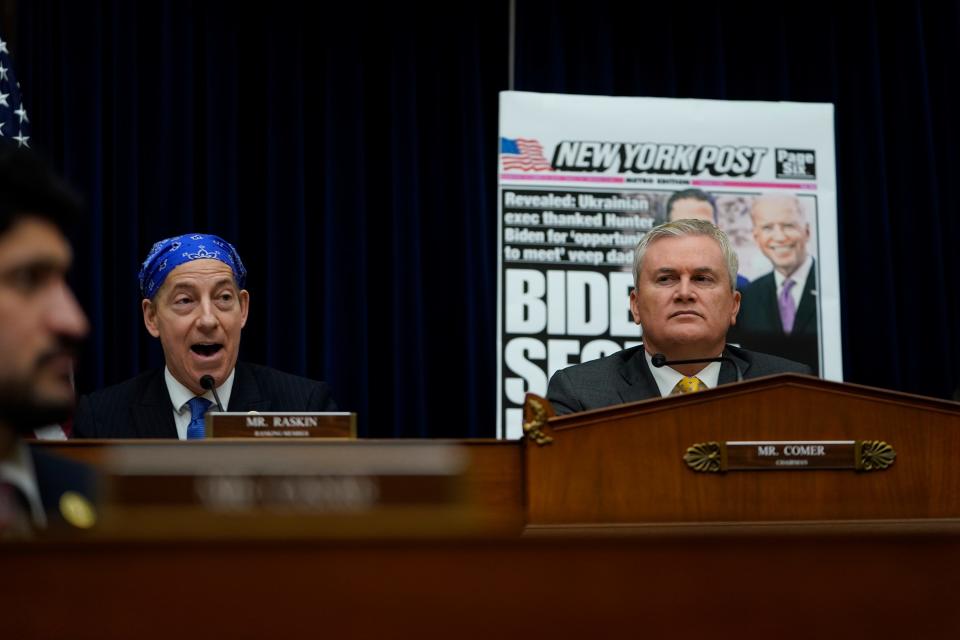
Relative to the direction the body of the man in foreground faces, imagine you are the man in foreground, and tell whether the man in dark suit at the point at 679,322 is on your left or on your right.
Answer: on your left

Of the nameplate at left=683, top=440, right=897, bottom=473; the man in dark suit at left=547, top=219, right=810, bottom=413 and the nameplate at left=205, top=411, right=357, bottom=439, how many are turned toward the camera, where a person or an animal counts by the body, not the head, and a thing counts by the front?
3

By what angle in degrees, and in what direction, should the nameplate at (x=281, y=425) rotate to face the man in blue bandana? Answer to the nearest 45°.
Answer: approximately 180°

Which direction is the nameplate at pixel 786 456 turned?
toward the camera

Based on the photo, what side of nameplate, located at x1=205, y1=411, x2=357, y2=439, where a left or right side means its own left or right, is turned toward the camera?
front

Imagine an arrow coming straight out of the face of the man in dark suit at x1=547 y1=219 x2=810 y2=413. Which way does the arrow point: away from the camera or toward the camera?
toward the camera

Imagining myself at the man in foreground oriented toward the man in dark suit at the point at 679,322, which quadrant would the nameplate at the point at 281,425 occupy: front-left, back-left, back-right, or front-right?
front-left

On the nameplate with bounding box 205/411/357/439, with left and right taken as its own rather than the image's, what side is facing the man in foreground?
front

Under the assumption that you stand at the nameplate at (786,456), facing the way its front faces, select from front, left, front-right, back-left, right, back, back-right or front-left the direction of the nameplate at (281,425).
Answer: right

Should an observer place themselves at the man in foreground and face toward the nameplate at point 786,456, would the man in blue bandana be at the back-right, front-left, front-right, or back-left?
front-left

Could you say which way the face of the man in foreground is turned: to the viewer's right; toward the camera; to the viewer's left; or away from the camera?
to the viewer's right

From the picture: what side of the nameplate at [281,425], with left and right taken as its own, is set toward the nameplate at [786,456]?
left

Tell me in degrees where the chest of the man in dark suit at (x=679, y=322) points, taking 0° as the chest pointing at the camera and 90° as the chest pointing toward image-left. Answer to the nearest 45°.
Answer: approximately 0°

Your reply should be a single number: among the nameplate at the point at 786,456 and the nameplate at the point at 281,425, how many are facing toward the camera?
2

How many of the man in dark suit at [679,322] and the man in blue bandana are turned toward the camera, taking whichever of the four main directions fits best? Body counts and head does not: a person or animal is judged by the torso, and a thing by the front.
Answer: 2

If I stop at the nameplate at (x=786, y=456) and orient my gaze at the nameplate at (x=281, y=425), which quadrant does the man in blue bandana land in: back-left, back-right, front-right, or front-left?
front-right
